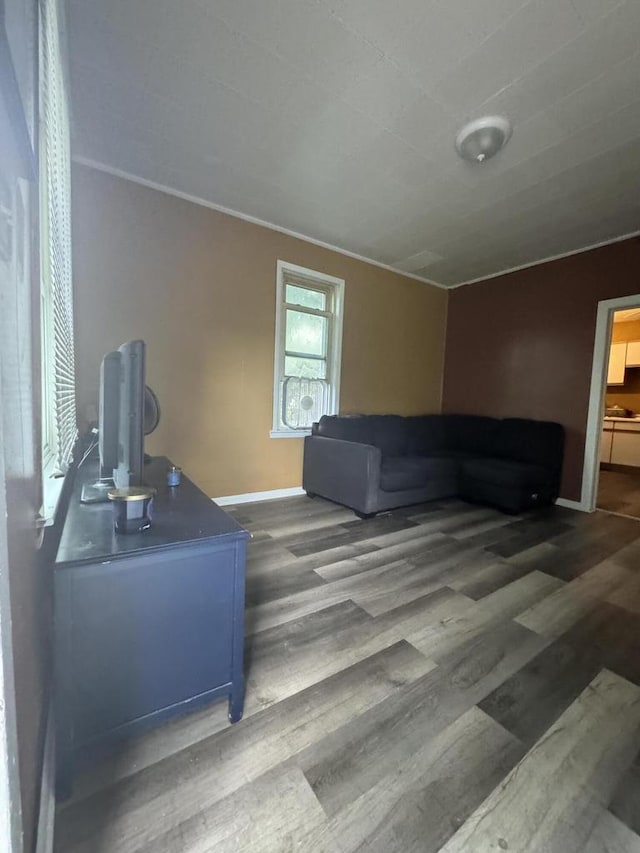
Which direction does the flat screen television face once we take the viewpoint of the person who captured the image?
facing to the right of the viewer

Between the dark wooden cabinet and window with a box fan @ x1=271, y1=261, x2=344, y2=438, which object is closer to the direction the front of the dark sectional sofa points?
the dark wooden cabinet

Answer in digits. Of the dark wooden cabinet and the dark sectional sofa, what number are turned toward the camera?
1

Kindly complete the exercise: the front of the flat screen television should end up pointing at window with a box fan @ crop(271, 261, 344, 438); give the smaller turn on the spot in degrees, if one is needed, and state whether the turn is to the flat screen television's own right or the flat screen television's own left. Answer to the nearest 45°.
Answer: approximately 45° to the flat screen television's own left

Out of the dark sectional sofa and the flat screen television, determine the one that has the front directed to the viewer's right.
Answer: the flat screen television

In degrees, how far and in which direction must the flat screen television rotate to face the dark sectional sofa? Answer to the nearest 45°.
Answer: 0° — it already faces it

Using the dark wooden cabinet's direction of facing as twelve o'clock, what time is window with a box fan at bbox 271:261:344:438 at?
The window with a box fan is roughly at 10 o'clock from the dark wooden cabinet.

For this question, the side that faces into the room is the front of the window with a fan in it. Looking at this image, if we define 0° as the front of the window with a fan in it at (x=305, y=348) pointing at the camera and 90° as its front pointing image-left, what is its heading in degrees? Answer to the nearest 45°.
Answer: approximately 315°

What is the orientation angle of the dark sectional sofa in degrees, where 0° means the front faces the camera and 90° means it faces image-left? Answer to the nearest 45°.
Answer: approximately 0°

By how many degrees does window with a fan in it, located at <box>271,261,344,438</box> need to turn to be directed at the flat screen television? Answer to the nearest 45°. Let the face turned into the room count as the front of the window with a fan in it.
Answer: approximately 45° to its right

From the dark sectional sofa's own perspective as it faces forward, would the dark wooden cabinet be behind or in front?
in front

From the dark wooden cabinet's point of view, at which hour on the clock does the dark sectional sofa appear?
The dark sectional sofa is roughly at 11 o'clock from the dark wooden cabinet.

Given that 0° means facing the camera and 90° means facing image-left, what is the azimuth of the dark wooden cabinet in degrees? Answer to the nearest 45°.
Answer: approximately 270°

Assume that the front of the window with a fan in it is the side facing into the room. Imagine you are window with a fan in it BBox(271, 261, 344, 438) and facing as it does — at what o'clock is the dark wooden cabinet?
The dark wooden cabinet is roughly at 2 o'clock from the window with a fan in it.
